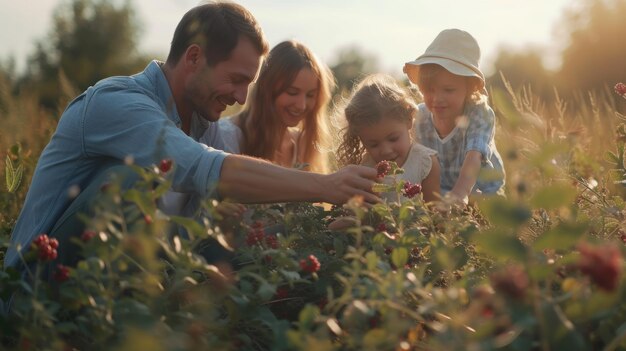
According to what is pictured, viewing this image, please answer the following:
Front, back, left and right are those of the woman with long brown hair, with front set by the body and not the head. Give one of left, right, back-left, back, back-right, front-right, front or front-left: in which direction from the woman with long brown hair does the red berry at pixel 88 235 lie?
front-right

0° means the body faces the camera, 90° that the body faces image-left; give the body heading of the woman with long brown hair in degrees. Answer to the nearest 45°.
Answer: approximately 315°

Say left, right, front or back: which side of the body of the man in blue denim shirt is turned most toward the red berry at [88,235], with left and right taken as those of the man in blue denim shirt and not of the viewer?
right

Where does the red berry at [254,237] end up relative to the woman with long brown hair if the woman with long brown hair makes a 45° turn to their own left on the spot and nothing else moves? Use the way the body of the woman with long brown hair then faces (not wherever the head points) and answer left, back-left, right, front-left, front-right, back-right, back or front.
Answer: right

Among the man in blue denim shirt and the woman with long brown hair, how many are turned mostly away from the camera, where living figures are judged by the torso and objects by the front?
0

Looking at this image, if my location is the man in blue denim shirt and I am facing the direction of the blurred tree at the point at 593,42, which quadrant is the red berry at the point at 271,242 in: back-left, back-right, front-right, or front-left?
back-right

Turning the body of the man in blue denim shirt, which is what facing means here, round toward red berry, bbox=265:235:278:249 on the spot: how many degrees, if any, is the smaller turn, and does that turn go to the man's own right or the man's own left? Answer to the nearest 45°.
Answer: approximately 90° to the man's own right

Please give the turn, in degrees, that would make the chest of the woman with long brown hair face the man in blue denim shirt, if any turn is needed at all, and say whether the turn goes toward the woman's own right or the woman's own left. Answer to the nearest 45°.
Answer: approximately 45° to the woman's own right

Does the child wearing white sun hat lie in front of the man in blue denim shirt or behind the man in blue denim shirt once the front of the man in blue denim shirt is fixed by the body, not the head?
in front

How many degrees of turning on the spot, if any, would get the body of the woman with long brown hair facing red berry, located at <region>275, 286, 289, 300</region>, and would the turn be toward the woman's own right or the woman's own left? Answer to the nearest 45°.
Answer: approximately 45° to the woman's own right

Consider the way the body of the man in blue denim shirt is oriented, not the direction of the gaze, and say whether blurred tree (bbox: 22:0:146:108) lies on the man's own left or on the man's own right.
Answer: on the man's own left

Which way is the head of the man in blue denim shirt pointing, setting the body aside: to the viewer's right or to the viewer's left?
to the viewer's right

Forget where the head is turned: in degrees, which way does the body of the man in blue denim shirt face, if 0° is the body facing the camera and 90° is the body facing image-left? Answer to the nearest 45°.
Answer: approximately 270°
